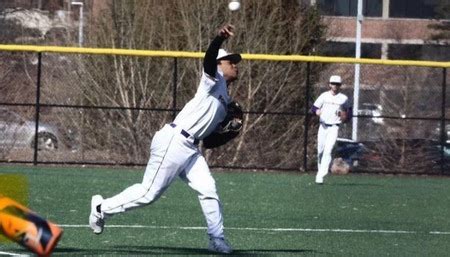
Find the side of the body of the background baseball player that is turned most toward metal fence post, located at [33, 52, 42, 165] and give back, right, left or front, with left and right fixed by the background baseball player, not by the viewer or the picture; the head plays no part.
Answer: right

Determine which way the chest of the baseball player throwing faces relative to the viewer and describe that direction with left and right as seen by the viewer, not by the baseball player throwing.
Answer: facing to the right of the viewer

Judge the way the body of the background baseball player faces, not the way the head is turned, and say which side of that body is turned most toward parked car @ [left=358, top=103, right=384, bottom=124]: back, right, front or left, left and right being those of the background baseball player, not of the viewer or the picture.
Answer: back

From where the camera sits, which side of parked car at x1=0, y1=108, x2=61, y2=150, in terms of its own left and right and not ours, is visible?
right

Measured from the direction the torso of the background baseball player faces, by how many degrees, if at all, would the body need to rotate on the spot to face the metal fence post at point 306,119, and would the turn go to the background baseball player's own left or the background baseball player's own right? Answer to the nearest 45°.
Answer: approximately 180°

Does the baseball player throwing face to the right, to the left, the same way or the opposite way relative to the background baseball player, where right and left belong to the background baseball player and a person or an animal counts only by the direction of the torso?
to the left

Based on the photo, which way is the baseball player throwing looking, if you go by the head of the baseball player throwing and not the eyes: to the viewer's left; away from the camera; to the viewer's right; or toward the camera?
to the viewer's right
